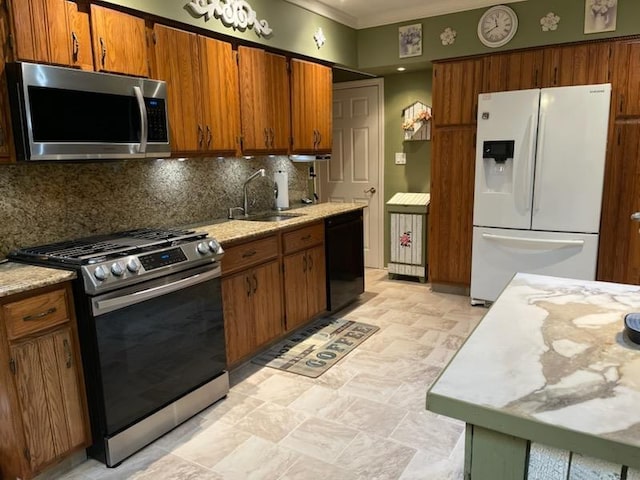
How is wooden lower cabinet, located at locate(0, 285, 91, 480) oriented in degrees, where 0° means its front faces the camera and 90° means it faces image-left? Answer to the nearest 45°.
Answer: approximately 315°

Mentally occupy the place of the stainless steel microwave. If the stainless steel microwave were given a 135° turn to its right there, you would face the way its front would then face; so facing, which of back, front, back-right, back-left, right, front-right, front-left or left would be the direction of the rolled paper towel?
back-right

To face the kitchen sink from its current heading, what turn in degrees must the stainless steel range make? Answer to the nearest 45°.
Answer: approximately 90° to its left

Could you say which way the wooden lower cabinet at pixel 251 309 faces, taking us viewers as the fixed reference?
facing the viewer and to the right of the viewer

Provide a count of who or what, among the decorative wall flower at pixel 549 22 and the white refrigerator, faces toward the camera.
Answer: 2

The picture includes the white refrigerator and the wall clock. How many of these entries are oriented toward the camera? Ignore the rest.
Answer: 2

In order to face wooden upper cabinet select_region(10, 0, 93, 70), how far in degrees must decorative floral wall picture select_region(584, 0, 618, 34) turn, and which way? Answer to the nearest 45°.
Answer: approximately 45° to its right

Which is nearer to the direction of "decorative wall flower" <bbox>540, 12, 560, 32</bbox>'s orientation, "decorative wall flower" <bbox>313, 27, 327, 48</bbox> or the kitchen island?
the kitchen island

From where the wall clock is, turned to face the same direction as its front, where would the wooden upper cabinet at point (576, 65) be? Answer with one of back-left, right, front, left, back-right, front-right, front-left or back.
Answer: left

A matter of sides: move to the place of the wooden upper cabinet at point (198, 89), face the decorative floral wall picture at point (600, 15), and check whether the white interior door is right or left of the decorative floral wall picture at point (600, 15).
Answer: left

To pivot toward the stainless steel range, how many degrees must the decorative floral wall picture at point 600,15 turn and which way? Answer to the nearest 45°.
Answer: approximately 45° to its right

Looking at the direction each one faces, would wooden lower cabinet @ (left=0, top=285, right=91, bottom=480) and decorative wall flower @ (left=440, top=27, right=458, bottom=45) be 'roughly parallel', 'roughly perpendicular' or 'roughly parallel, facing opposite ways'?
roughly perpendicular

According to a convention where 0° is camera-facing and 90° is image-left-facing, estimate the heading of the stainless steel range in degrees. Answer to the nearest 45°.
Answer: approximately 315°
